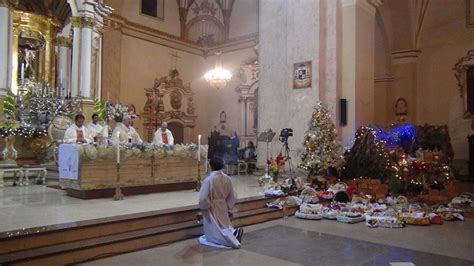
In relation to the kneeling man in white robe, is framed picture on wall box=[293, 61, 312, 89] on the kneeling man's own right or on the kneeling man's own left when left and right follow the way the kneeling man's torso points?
on the kneeling man's own right

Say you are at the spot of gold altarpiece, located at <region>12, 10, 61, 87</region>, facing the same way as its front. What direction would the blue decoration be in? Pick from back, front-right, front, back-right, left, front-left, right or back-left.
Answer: front

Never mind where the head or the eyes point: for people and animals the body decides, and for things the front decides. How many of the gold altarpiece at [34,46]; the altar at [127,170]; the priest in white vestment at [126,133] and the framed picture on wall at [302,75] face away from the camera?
0

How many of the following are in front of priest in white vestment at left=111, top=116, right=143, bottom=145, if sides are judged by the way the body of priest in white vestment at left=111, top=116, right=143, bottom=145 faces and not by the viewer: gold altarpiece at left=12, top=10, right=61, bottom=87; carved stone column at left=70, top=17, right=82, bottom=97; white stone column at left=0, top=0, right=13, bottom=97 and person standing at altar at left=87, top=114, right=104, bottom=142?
0

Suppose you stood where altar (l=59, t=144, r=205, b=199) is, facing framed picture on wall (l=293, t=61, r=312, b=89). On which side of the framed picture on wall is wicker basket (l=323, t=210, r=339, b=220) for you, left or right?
right

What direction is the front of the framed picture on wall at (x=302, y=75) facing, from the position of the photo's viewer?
facing the viewer and to the left of the viewer

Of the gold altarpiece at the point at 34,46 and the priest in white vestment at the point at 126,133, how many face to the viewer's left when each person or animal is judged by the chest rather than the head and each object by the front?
0

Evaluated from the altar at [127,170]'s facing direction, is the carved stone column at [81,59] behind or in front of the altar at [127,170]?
behind

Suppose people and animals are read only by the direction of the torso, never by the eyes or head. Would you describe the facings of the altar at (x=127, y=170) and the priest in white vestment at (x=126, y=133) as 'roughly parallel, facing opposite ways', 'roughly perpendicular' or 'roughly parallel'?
roughly parallel

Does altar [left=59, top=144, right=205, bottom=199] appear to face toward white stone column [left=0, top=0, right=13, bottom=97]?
no

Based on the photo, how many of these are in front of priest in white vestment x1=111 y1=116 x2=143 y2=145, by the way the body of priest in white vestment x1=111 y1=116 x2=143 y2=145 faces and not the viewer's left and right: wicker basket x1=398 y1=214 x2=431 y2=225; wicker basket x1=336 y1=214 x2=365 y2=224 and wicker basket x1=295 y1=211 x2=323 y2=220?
3

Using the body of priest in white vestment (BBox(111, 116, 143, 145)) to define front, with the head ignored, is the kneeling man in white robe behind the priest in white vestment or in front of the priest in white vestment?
in front

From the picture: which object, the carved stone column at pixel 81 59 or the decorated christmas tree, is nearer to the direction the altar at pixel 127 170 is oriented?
the decorated christmas tree

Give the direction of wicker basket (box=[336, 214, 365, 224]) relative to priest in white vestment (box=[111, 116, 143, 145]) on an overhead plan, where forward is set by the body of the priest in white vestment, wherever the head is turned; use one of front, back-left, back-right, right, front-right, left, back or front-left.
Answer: front

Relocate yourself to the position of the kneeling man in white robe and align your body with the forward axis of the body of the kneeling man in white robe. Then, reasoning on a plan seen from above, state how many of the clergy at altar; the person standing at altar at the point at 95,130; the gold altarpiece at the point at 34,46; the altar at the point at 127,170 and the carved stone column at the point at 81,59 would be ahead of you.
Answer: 5

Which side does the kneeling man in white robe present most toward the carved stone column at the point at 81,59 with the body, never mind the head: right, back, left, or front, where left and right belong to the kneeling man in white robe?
front
